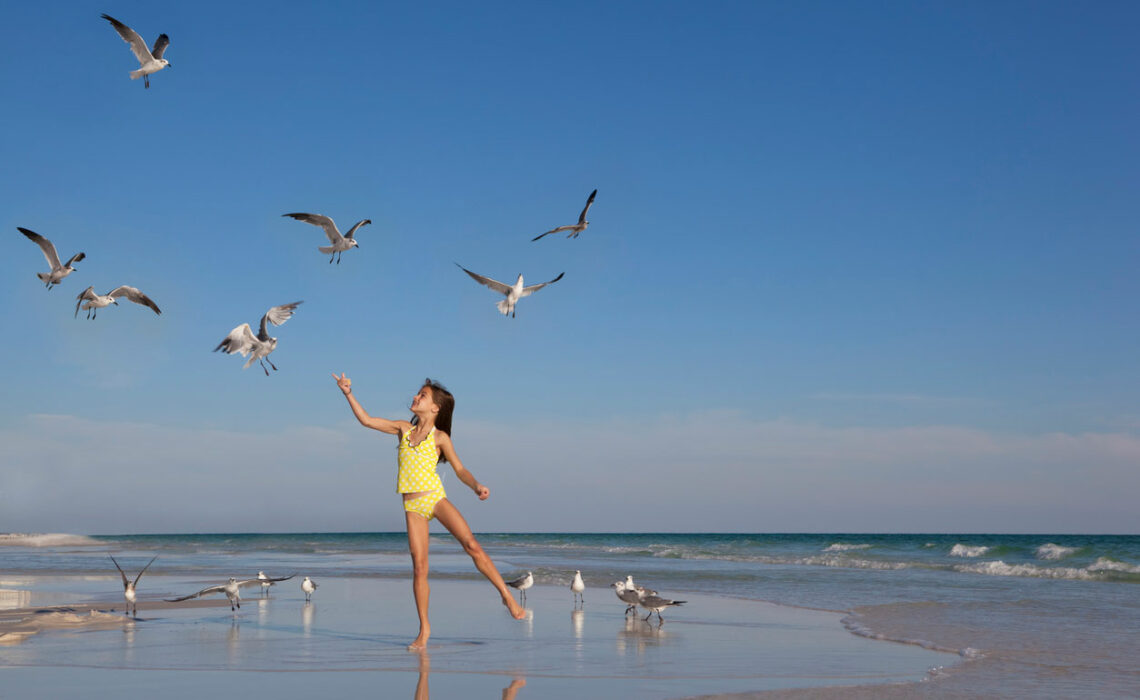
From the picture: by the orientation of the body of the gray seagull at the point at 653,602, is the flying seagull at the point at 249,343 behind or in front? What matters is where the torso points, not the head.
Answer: in front

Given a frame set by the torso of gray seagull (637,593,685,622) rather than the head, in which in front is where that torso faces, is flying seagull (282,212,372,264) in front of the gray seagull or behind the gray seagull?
in front

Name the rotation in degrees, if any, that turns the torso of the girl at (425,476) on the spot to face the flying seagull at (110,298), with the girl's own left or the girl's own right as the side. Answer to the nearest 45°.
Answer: approximately 90° to the girl's own right

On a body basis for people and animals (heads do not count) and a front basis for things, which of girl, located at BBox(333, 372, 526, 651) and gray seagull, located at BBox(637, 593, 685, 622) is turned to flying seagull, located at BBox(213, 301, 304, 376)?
the gray seagull

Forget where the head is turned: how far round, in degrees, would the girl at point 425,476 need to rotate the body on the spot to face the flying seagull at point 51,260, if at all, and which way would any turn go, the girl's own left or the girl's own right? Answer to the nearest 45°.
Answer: approximately 90° to the girl's own right

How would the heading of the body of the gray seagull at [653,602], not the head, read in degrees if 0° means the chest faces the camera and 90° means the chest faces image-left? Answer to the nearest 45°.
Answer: approximately 90°

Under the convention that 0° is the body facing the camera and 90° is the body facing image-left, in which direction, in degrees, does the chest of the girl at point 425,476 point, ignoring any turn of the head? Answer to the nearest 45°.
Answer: approximately 45°
